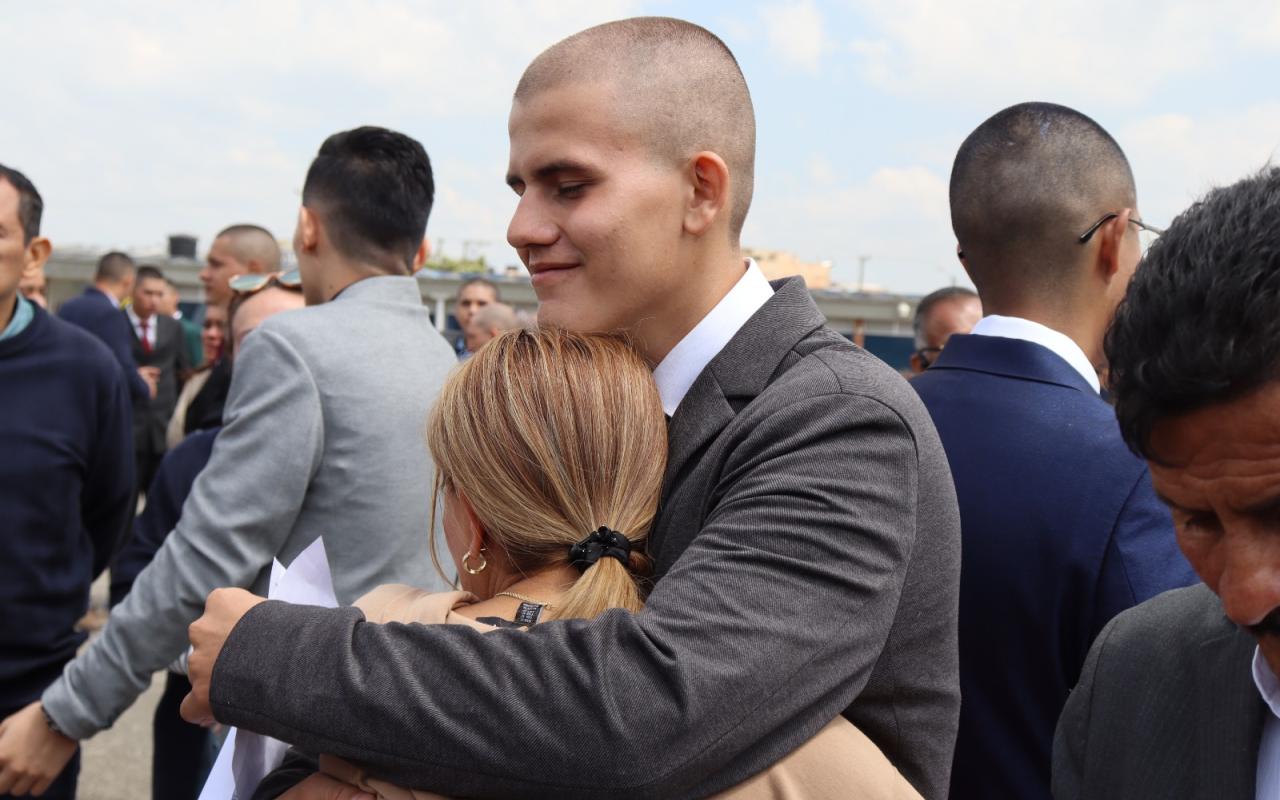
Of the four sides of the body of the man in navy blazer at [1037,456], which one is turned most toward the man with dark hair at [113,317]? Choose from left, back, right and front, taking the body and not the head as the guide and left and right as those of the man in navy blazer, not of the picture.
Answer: left

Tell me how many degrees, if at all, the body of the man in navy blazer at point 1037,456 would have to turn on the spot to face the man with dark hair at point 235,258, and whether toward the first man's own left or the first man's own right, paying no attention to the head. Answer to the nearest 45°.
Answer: approximately 90° to the first man's own left

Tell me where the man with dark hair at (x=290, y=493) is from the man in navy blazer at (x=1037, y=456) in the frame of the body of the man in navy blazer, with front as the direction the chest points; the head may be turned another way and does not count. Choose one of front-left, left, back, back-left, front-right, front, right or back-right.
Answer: back-left

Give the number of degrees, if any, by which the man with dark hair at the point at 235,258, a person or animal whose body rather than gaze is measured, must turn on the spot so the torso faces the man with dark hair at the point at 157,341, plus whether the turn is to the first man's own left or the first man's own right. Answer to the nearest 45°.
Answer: approximately 90° to the first man's own right

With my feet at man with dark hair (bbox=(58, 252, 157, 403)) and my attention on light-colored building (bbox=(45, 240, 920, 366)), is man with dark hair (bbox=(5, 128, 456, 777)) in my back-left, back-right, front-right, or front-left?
back-right

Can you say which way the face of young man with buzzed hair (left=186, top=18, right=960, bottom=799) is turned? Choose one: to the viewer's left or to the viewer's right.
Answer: to the viewer's left

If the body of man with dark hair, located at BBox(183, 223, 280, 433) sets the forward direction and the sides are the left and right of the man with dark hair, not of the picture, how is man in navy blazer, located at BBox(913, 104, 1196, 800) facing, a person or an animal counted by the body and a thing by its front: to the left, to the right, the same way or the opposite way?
to the right

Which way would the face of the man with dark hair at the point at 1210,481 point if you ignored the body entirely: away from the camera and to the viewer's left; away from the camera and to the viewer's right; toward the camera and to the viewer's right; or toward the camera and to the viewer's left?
toward the camera and to the viewer's left

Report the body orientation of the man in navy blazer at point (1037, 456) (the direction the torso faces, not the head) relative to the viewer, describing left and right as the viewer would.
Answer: facing away from the viewer and to the right of the viewer

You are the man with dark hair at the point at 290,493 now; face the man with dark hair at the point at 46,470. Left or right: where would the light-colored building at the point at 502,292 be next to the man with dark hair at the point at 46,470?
right
